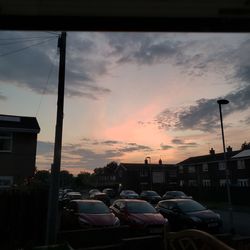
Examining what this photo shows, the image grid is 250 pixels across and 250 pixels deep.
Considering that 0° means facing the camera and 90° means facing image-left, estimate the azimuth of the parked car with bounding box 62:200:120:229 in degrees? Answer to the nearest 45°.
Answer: approximately 315°

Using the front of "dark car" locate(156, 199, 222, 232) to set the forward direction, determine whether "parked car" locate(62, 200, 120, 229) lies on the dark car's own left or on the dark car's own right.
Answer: on the dark car's own right

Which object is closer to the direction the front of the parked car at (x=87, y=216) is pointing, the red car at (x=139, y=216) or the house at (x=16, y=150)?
the red car

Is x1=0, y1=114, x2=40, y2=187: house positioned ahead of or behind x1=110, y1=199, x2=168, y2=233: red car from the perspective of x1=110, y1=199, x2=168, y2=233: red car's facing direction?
behind

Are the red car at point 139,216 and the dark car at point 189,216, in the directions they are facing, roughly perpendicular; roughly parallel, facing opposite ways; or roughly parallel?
roughly parallel

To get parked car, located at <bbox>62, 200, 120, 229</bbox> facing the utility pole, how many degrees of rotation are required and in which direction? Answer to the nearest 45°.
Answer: approximately 45° to its right

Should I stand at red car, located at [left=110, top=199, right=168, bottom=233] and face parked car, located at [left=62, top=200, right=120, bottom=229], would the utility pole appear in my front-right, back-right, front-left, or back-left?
front-left

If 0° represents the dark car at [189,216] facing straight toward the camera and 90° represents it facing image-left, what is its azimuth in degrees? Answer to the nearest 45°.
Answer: approximately 315°

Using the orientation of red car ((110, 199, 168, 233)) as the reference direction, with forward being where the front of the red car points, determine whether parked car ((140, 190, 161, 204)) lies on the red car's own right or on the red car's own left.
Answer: on the red car's own left

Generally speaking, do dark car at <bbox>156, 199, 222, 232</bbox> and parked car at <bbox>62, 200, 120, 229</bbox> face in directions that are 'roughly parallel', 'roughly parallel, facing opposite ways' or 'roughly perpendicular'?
roughly parallel

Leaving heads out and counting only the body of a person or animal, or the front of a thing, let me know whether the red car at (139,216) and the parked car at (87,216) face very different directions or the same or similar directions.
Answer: same or similar directions

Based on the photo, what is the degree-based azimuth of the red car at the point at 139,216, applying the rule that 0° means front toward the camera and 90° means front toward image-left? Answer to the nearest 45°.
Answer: approximately 315°
